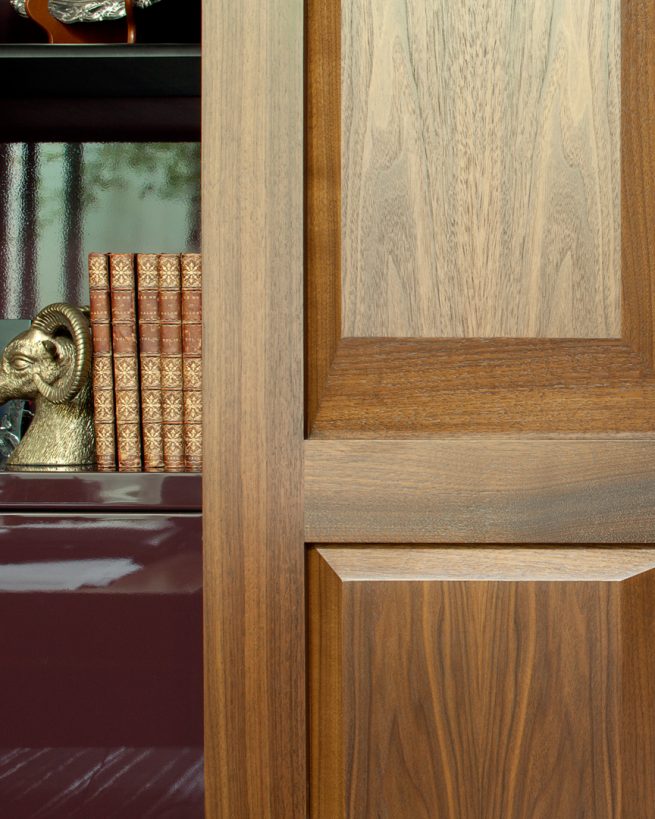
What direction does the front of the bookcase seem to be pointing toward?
toward the camera

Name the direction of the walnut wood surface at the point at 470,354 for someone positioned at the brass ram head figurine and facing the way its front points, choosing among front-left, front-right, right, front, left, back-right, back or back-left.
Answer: back-left

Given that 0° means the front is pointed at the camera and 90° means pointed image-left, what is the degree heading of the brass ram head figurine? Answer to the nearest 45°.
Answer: approximately 90°
